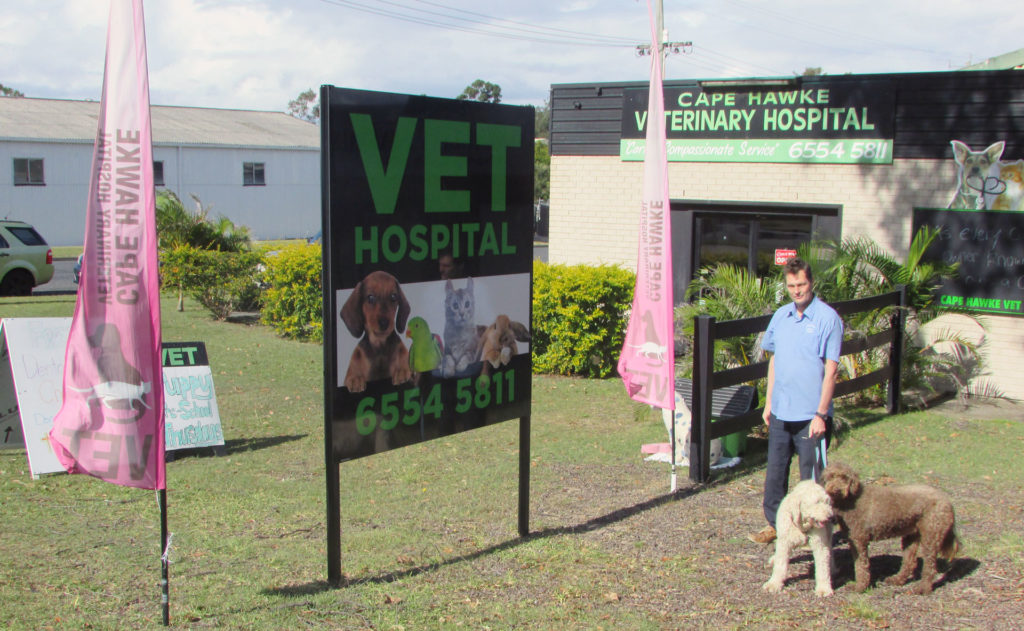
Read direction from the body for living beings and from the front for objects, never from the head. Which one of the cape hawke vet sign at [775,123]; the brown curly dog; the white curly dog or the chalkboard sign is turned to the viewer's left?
the brown curly dog

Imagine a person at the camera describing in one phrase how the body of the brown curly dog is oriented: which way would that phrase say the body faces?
to the viewer's left

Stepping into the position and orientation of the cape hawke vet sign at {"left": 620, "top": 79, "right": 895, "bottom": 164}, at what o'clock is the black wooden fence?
The black wooden fence is roughly at 12 o'clock from the cape hawke vet sign.

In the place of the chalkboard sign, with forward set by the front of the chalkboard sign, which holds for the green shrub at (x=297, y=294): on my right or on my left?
on my right

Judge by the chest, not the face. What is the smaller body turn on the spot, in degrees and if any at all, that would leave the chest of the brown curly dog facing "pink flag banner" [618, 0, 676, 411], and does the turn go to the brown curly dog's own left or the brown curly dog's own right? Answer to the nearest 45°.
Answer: approximately 45° to the brown curly dog's own right

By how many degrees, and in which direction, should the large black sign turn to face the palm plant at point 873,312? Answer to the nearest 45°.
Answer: approximately 90° to its left

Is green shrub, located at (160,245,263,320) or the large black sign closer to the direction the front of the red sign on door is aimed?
the large black sign

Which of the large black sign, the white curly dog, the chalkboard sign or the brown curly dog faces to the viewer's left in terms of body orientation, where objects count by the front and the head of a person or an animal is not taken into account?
the brown curly dog

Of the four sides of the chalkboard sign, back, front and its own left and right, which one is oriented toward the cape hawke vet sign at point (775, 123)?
right

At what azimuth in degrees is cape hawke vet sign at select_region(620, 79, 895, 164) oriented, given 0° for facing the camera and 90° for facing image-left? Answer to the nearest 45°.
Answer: approximately 0°

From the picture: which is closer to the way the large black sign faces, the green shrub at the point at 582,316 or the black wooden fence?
the black wooden fence
